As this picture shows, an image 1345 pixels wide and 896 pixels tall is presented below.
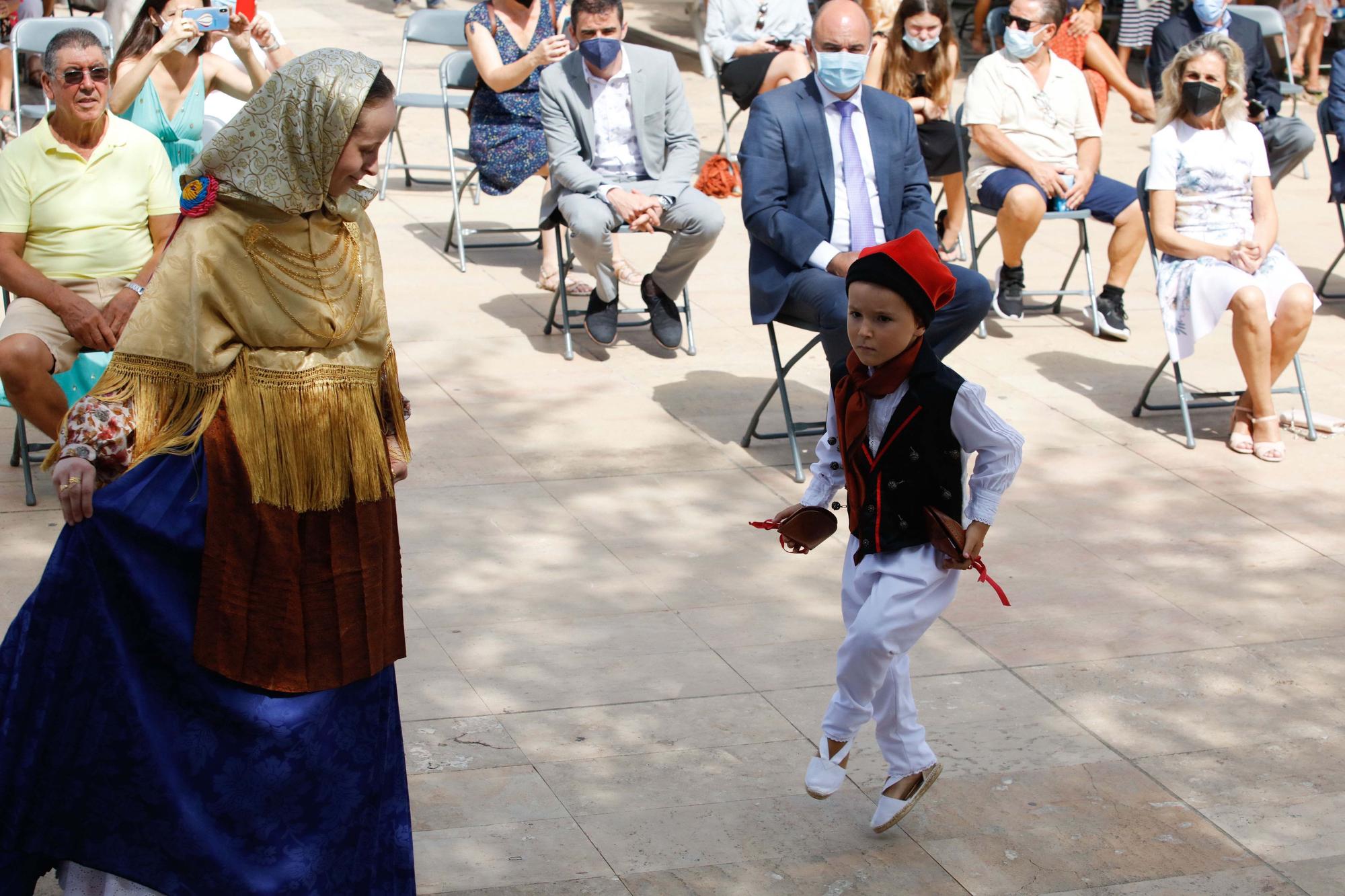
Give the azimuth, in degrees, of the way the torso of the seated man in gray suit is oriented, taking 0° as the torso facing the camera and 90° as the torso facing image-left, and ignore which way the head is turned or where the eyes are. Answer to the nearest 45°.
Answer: approximately 0°

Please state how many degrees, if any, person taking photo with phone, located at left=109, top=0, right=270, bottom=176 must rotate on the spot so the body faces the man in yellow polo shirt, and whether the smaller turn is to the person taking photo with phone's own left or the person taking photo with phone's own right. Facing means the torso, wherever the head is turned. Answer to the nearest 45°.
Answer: approximately 45° to the person taking photo with phone's own right

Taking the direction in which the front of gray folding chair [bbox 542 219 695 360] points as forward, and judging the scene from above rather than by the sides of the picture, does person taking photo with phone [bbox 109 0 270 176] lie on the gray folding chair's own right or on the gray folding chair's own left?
on the gray folding chair's own right

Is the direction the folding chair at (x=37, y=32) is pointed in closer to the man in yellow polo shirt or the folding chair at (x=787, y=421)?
the man in yellow polo shirt

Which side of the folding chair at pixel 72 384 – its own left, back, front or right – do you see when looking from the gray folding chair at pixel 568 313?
left

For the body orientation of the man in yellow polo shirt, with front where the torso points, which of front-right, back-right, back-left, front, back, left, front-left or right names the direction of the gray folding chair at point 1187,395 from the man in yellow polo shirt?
left

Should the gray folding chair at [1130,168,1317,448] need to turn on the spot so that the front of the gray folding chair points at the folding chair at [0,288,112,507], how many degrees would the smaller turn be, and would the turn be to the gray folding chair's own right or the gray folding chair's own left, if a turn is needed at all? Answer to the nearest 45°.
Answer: approximately 90° to the gray folding chair's own right

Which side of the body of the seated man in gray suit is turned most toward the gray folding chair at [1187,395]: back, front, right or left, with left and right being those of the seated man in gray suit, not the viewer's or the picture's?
left

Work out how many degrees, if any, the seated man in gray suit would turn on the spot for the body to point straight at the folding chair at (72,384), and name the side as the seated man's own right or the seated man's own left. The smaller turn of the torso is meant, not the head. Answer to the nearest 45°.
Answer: approximately 45° to the seated man's own right
